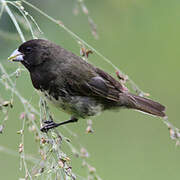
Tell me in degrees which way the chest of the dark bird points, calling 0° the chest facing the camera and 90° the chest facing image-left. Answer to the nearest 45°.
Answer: approximately 90°
